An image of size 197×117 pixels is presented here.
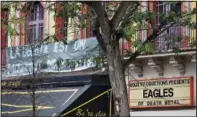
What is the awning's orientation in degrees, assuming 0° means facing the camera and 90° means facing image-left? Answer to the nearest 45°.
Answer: approximately 45°
